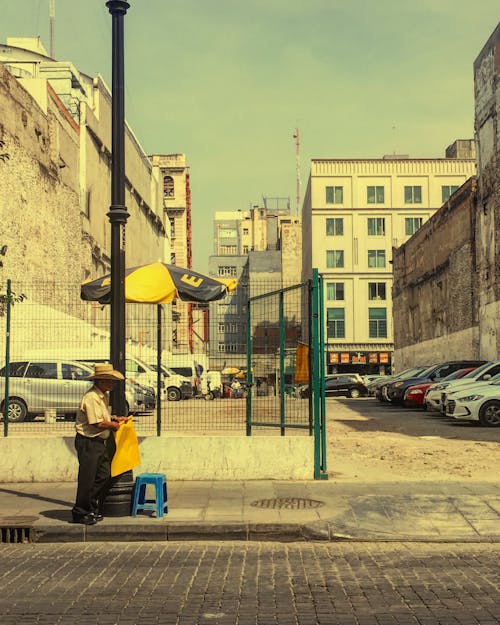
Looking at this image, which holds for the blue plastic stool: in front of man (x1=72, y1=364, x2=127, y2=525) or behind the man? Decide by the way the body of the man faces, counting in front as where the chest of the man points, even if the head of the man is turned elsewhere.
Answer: in front

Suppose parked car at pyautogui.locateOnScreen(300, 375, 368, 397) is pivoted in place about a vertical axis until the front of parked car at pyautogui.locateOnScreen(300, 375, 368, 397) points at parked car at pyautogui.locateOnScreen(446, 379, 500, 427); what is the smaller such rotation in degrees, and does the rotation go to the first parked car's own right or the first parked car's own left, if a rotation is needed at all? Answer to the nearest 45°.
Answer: approximately 90° to the first parked car's own left

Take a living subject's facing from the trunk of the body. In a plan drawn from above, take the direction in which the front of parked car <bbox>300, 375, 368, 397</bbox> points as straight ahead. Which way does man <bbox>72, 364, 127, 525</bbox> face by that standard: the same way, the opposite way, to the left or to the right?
the opposite way

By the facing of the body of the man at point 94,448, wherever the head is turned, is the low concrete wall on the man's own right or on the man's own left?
on the man's own left

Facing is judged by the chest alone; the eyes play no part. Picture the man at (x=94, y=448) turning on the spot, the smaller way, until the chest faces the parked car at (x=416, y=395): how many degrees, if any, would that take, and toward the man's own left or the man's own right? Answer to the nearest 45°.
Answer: approximately 45° to the man's own left

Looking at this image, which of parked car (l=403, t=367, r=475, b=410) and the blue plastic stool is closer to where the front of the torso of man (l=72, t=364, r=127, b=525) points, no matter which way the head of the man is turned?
the blue plastic stool

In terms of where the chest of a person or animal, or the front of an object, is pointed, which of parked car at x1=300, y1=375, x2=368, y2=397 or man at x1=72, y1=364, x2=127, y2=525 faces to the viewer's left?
the parked car

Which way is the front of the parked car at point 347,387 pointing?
to the viewer's left

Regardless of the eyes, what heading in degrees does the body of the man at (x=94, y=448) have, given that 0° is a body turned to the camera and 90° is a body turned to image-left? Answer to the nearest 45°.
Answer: approximately 270°

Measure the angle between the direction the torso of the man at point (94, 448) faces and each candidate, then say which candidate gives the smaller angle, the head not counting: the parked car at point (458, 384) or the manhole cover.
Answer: the manhole cover

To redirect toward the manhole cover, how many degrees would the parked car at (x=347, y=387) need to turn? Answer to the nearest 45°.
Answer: approximately 90° to its left

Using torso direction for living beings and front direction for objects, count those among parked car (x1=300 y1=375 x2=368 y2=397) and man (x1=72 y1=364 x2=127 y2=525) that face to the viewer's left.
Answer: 1

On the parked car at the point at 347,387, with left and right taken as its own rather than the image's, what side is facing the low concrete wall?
left
